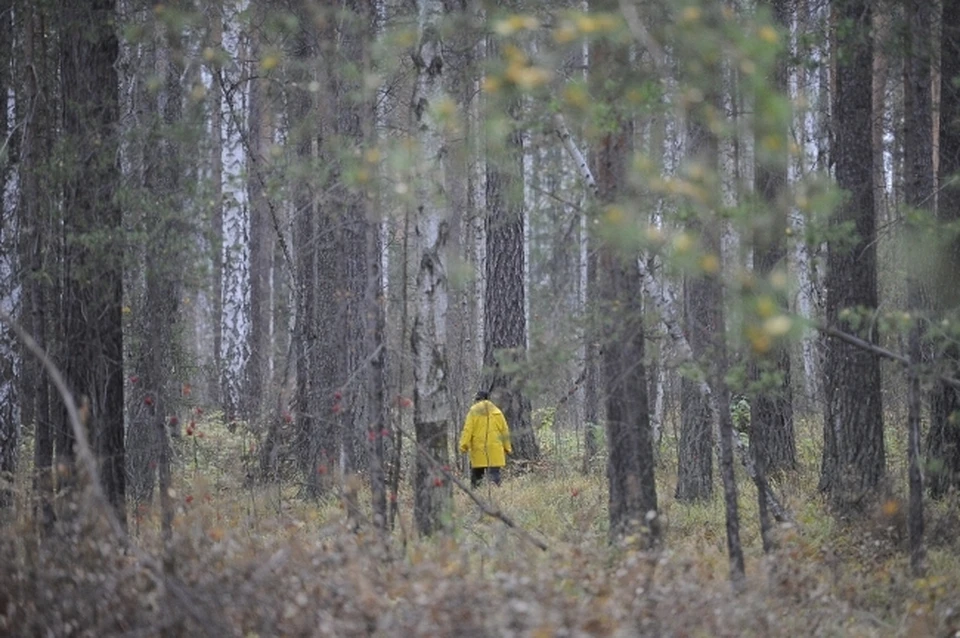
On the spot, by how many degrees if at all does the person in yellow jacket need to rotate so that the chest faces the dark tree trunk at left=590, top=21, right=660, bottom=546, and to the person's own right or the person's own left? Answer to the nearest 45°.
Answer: approximately 180°

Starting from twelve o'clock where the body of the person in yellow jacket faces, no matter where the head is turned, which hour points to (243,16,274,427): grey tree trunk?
The grey tree trunk is roughly at 11 o'clock from the person in yellow jacket.

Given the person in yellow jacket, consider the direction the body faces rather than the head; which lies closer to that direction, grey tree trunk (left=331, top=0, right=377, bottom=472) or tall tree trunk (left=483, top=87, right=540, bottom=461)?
the tall tree trunk

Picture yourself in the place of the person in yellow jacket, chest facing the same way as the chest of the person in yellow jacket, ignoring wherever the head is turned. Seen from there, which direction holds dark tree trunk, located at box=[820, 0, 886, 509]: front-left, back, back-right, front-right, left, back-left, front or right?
back-right

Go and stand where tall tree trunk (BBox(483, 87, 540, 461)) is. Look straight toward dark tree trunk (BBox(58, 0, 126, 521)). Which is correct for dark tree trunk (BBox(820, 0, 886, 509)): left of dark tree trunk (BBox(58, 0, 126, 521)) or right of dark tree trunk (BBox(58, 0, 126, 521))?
left

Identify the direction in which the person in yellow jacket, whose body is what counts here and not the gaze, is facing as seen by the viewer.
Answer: away from the camera

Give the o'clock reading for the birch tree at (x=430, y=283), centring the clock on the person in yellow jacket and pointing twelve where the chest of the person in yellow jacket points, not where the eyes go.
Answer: The birch tree is roughly at 6 o'clock from the person in yellow jacket.

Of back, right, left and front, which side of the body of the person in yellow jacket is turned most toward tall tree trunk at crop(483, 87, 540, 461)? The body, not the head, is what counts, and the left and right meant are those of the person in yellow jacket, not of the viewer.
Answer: front

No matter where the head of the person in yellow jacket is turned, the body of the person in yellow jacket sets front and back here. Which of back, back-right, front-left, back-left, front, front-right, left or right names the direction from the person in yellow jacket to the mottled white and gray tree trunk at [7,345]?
back-left

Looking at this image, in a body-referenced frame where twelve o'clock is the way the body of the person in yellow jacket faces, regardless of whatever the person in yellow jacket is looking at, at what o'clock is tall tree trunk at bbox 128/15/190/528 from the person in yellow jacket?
The tall tree trunk is roughly at 7 o'clock from the person in yellow jacket.

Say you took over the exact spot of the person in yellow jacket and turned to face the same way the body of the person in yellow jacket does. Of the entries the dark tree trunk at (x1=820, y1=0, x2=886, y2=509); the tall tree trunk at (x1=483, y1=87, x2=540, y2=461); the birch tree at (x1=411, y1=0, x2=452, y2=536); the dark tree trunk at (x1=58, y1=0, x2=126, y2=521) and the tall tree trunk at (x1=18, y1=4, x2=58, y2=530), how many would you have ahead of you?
1

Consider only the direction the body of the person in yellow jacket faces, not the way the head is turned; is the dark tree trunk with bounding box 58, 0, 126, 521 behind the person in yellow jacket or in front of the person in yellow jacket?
behind
